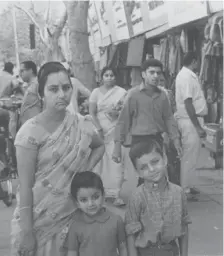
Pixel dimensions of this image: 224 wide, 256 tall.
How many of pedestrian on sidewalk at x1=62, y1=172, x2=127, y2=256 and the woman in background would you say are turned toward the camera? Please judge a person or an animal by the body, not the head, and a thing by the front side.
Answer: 2

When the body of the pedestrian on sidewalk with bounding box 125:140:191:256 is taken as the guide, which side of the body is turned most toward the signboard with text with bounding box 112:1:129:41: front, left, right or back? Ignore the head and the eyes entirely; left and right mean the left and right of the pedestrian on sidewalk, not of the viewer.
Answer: back

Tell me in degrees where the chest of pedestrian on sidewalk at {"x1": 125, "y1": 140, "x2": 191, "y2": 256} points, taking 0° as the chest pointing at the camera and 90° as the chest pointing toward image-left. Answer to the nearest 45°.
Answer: approximately 0°

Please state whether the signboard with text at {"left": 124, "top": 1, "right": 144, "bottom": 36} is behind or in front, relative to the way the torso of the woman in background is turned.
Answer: behind

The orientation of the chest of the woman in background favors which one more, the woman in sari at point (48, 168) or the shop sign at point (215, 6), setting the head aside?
the woman in sari
